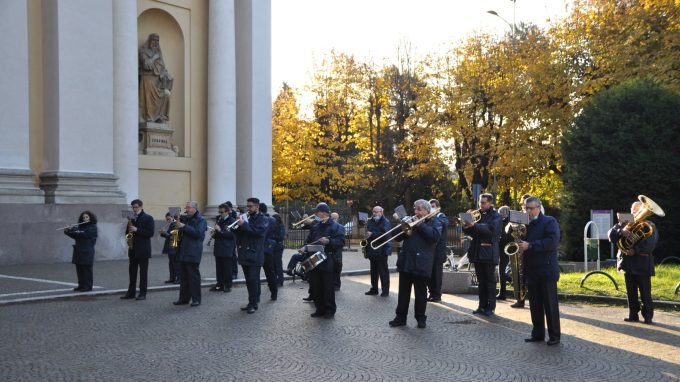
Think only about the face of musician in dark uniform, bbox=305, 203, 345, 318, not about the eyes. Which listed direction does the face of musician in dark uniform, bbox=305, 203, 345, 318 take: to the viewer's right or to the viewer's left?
to the viewer's left

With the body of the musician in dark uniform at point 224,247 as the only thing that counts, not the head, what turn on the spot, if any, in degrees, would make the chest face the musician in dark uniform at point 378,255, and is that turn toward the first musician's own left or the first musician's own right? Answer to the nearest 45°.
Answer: approximately 135° to the first musician's own left

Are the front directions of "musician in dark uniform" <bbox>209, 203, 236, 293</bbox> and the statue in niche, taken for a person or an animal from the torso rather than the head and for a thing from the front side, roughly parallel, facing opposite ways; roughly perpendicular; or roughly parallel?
roughly perpendicular

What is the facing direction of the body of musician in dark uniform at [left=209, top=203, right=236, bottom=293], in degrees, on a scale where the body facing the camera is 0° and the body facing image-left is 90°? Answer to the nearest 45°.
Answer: approximately 45°
